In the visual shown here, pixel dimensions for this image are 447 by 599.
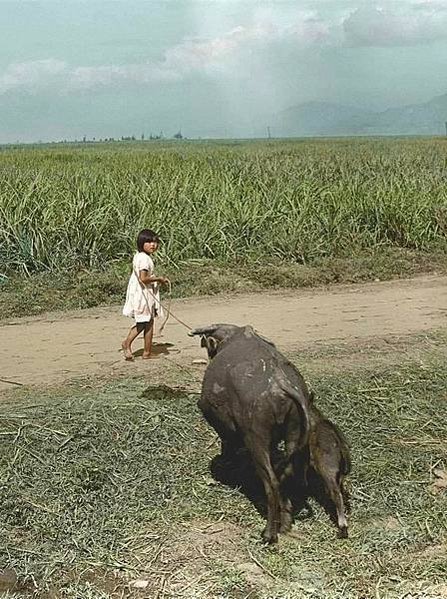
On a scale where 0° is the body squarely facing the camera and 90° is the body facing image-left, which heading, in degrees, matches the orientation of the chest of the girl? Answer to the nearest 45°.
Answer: approximately 270°

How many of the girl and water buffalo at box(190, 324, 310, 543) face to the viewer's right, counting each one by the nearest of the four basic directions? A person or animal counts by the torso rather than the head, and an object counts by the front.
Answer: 1

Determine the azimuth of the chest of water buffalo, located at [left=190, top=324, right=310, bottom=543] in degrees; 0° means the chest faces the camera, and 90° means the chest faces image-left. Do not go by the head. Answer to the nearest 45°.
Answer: approximately 135°

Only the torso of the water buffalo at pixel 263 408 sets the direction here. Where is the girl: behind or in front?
in front

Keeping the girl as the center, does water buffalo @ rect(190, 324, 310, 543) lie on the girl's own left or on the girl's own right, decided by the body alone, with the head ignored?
on the girl's own right
